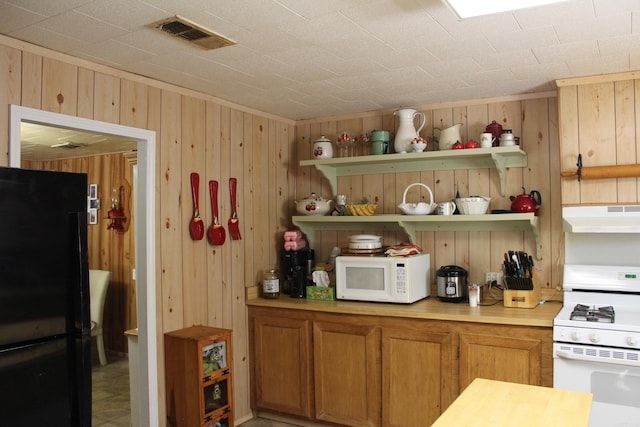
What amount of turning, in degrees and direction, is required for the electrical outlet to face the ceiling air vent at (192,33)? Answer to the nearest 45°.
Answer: approximately 45° to its right

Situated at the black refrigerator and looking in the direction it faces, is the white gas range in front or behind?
in front

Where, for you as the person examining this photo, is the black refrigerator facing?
facing the viewer and to the right of the viewer

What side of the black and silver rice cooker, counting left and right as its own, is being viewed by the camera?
front

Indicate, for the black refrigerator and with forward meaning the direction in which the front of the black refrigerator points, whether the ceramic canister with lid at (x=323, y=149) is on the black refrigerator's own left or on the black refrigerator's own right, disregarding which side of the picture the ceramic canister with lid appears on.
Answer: on the black refrigerator's own left

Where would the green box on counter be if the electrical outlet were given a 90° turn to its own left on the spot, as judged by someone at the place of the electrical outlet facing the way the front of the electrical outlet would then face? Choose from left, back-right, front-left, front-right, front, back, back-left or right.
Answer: back

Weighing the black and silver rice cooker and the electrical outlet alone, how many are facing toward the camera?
2

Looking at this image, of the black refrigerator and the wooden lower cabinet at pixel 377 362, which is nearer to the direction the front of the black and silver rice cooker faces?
the black refrigerator

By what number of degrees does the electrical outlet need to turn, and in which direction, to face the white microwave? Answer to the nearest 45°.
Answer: approximately 90° to its right

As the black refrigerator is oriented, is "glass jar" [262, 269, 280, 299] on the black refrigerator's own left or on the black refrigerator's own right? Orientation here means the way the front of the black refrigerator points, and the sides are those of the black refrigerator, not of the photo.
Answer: on the black refrigerator's own left

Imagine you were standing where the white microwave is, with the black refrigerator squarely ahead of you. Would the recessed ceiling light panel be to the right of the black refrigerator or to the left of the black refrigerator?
left

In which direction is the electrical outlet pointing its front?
toward the camera

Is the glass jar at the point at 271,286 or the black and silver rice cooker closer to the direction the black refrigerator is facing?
the black and silver rice cooker

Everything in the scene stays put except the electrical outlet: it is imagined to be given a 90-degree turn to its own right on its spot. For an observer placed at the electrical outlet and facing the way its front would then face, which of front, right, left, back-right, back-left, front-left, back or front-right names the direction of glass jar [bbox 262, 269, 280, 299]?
front
